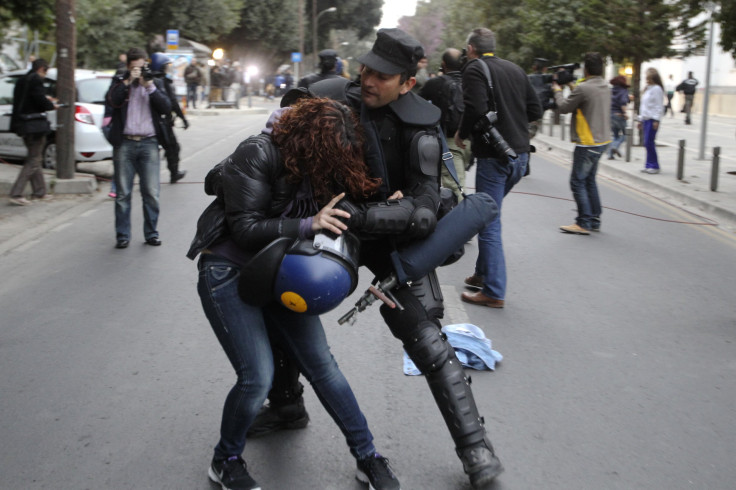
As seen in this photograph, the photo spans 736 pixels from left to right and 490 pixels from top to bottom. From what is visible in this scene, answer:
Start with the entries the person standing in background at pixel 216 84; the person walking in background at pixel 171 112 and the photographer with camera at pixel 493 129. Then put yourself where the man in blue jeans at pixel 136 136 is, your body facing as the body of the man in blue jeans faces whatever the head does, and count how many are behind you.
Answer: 2

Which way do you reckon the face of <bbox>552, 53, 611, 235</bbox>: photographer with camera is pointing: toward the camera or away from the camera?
away from the camera

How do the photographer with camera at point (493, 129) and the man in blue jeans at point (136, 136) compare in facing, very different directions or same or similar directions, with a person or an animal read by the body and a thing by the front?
very different directions

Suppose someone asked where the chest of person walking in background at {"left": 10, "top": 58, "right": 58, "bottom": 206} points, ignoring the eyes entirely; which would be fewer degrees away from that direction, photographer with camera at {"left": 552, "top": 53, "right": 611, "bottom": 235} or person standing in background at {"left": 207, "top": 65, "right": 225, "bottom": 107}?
the photographer with camera

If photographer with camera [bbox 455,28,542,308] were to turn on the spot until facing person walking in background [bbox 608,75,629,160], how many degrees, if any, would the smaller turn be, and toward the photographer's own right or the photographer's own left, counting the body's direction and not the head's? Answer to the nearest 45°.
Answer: approximately 45° to the photographer's own right

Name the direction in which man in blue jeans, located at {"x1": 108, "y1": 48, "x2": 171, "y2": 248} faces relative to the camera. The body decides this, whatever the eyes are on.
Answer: toward the camera

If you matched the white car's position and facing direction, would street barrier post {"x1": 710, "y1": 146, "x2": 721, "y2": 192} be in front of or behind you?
behind

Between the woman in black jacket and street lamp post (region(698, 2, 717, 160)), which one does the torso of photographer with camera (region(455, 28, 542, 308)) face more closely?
the street lamp post

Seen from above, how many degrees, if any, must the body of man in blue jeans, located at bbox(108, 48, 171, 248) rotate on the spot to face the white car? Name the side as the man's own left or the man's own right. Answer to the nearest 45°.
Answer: approximately 180°

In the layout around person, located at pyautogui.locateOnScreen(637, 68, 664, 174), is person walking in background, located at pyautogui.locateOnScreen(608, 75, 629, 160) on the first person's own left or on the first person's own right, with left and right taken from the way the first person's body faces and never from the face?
on the first person's own right

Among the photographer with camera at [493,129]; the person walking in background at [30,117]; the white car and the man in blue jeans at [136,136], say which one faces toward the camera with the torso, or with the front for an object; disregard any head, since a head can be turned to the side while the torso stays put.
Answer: the man in blue jeans
